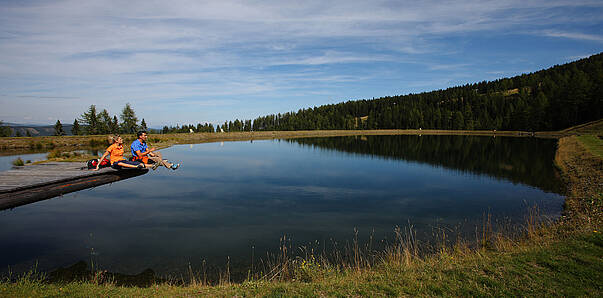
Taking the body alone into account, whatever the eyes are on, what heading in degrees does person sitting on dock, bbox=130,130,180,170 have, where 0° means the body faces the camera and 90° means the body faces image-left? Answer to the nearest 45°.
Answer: approximately 270°

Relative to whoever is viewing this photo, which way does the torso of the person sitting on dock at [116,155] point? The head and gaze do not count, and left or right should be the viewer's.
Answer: facing to the right of the viewer

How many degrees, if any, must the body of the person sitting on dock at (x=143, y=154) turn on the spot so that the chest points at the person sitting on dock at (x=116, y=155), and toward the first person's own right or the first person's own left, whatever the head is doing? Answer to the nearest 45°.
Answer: approximately 135° to the first person's own right

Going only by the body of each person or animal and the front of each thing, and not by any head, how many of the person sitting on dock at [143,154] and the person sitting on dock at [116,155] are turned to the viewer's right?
2
